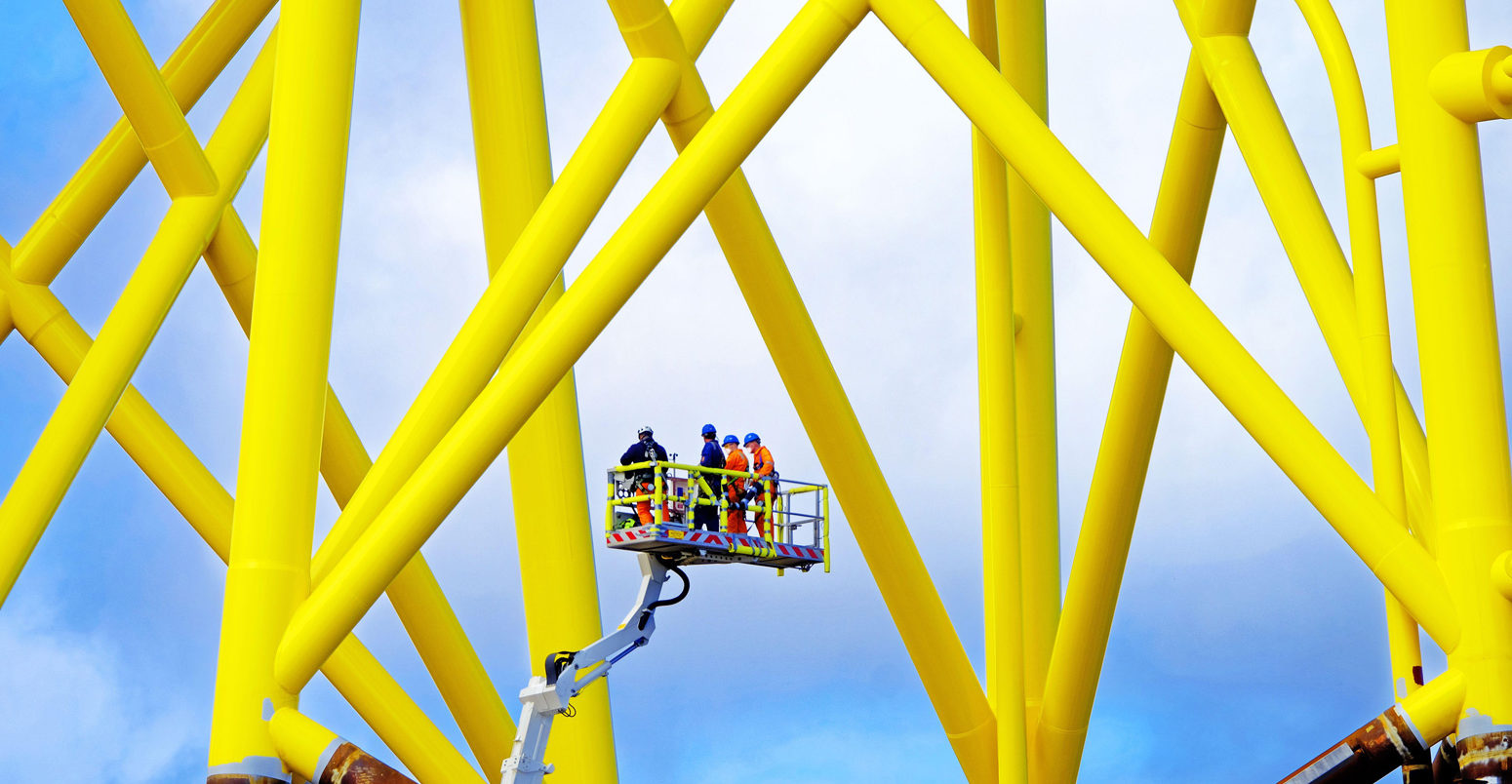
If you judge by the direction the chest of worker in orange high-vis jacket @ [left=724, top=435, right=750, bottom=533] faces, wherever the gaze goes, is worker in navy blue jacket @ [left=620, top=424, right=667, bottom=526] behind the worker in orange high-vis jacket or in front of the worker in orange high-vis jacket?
in front
